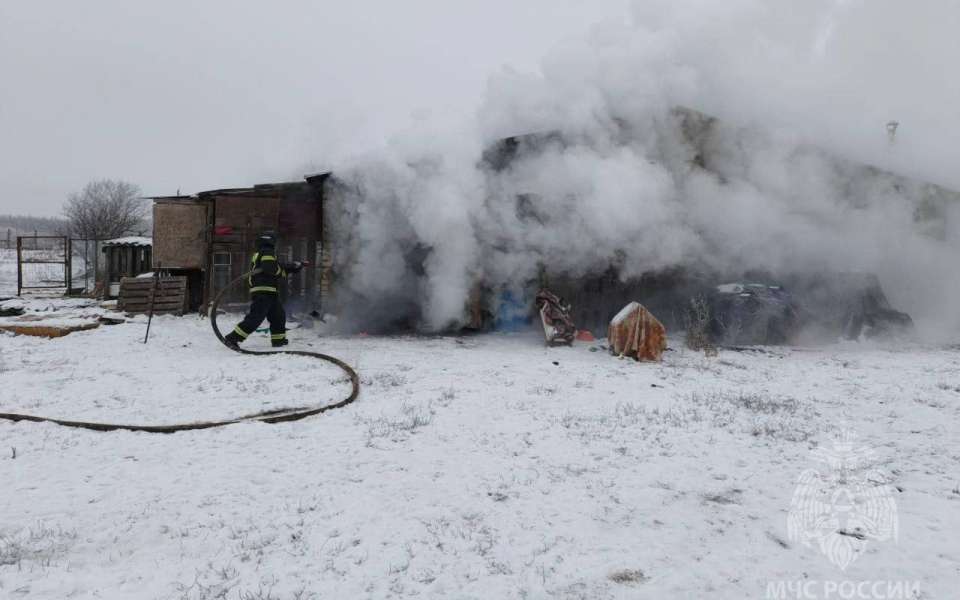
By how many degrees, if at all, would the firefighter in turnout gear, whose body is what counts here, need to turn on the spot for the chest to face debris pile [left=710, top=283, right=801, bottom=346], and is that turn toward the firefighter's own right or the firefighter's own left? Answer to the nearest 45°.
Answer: approximately 45° to the firefighter's own right

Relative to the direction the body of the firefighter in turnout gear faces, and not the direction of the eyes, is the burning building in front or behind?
in front

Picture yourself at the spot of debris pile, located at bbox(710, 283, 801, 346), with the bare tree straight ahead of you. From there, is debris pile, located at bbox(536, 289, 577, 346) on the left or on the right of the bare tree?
left

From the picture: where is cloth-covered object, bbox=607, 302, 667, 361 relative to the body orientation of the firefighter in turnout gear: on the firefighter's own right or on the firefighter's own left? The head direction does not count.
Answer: on the firefighter's own right

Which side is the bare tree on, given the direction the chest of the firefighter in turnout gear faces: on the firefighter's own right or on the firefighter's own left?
on the firefighter's own left

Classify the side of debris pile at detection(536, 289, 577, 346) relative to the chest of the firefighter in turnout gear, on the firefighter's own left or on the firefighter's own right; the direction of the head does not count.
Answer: on the firefighter's own right

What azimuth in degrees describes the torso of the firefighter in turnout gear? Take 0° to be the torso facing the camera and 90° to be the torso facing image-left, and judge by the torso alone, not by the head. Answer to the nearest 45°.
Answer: approximately 225°
